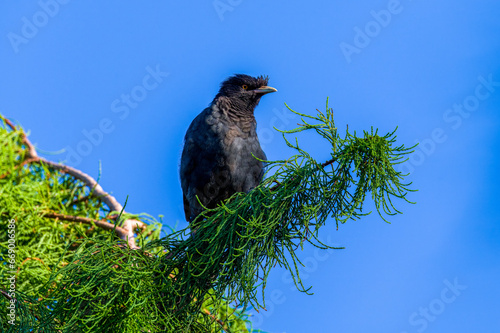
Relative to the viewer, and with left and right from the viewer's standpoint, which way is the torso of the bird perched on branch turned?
facing the viewer and to the right of the viewer
